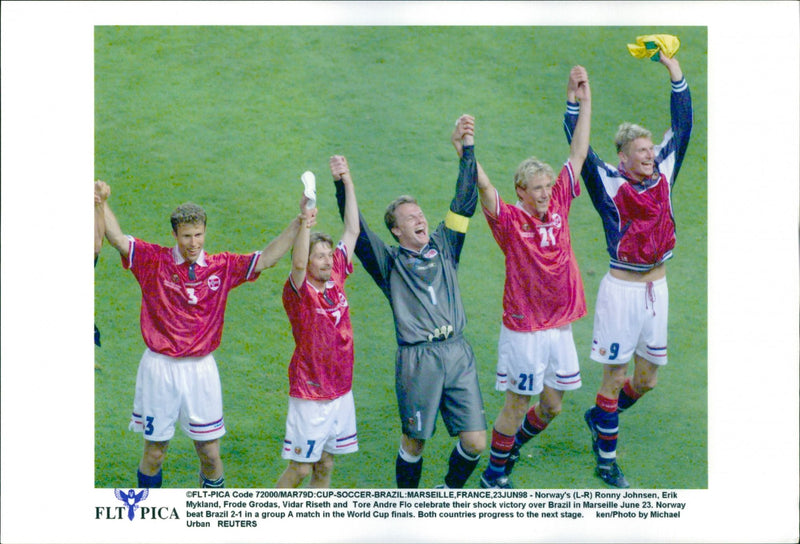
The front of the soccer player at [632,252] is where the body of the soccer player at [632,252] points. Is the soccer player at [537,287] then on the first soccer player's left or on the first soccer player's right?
on the first soccer player's right

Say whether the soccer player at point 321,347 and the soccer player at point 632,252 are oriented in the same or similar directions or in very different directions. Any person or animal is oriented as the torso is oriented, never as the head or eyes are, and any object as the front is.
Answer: same or similar directions

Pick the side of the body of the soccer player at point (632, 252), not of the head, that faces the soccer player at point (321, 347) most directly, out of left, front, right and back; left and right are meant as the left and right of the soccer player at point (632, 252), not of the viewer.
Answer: right

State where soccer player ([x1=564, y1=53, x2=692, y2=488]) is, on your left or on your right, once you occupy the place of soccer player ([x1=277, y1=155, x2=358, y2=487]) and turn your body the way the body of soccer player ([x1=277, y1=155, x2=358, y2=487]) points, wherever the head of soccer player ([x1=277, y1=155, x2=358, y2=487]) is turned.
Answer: on your left

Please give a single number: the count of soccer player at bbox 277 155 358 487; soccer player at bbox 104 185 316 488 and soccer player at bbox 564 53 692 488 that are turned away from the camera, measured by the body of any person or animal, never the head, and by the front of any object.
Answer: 0

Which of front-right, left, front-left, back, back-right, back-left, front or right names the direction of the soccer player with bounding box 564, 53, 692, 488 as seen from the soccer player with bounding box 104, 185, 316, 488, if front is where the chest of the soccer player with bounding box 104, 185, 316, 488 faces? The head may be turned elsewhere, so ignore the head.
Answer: left

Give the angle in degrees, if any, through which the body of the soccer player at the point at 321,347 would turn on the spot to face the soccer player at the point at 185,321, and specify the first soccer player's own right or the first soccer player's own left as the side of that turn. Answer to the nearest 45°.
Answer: approximately 135° to the first soccer player's own right

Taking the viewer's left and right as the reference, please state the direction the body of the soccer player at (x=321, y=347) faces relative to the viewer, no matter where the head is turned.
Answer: facing the viewer and to the right of the viewer

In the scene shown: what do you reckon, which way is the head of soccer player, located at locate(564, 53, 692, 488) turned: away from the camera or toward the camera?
toward the camera

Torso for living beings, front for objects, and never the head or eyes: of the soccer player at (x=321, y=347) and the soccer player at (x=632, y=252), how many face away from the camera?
0

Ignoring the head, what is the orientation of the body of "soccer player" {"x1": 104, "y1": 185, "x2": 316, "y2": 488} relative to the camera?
toward the camera

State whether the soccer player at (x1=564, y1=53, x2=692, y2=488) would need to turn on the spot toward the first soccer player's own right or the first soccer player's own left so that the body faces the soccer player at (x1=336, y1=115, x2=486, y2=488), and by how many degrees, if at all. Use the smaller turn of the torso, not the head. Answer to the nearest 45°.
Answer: approximately 90° to the first soccer player's own right
